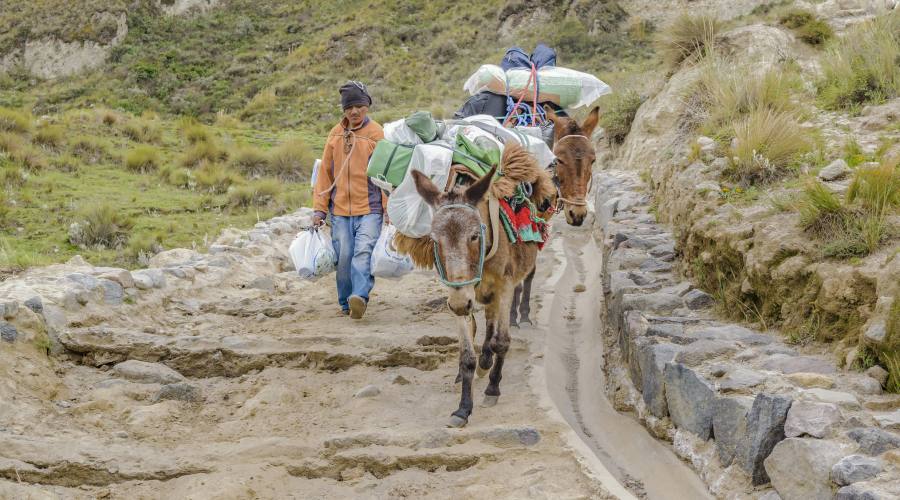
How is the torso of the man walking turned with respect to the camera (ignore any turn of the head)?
toward the camera

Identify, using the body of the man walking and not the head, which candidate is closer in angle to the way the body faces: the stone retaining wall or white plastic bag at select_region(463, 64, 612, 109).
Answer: the stone retaining wall

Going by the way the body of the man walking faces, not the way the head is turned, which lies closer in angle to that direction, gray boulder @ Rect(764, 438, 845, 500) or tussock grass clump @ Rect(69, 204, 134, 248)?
the gray boulder

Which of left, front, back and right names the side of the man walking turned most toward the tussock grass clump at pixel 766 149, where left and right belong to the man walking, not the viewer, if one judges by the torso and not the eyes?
left

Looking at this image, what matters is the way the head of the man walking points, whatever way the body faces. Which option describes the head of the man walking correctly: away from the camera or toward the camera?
toward the camera

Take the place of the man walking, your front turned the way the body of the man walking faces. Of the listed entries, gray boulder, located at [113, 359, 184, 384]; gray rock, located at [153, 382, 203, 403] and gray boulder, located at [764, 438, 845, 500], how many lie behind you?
0

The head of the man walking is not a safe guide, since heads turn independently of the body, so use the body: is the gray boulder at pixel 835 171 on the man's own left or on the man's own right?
on the man's own left

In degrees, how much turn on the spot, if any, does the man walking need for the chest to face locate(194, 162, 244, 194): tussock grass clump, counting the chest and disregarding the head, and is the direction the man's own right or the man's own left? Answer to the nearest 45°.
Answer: approximately 180°

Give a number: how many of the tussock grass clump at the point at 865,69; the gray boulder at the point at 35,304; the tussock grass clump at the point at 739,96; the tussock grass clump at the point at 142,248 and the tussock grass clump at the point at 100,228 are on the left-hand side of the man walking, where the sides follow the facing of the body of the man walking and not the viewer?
2

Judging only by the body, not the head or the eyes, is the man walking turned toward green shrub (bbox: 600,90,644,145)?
no

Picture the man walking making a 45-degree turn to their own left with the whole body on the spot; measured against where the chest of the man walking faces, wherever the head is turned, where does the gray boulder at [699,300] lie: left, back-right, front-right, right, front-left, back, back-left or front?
front

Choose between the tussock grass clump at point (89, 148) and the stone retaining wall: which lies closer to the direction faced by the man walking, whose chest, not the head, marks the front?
the stone retaining wall

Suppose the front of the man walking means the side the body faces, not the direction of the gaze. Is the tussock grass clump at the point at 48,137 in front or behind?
behind

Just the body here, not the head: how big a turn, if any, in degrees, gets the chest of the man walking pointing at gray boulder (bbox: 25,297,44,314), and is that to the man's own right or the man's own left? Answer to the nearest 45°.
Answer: approximately 45° to the man's own right

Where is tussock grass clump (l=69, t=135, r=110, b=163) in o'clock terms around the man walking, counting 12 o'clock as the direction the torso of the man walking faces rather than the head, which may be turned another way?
The tussock grass clump is roughly at 5 o'clock from the man walking.

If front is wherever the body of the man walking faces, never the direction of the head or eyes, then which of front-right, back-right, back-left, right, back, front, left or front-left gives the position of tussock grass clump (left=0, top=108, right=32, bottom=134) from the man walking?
back-right

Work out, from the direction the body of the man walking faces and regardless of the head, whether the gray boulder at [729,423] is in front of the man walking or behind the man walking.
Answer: in front
